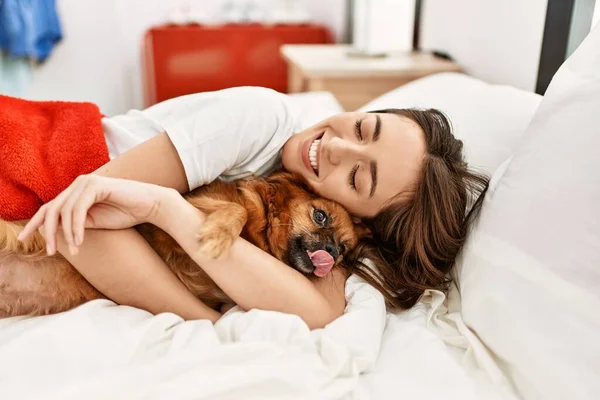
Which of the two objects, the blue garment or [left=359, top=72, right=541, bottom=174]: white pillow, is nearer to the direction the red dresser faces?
the white pillow

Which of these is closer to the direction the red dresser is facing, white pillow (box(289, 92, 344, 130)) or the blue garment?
the white pillow

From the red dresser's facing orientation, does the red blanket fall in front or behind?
in front

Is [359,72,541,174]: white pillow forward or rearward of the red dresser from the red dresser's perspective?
forward

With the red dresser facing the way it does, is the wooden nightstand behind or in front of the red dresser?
in front

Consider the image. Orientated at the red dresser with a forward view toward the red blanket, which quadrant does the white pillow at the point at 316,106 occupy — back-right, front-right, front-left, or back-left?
front-left

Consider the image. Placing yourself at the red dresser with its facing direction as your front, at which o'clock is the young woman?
The young woman is roughly at 12 o'clock from the red dresser.

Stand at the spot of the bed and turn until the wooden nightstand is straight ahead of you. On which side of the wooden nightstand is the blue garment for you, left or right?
left

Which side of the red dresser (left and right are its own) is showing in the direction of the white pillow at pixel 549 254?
front

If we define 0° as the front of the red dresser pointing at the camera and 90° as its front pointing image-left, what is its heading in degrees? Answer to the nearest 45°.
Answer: approximately 0°

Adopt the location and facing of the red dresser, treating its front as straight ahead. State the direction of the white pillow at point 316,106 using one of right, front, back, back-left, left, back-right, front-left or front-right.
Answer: front

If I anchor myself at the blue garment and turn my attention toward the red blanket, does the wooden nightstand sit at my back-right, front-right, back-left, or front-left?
front-left

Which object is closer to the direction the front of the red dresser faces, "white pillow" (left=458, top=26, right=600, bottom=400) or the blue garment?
the white pillow

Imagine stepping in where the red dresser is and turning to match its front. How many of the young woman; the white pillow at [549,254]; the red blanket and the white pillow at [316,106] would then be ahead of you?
4
